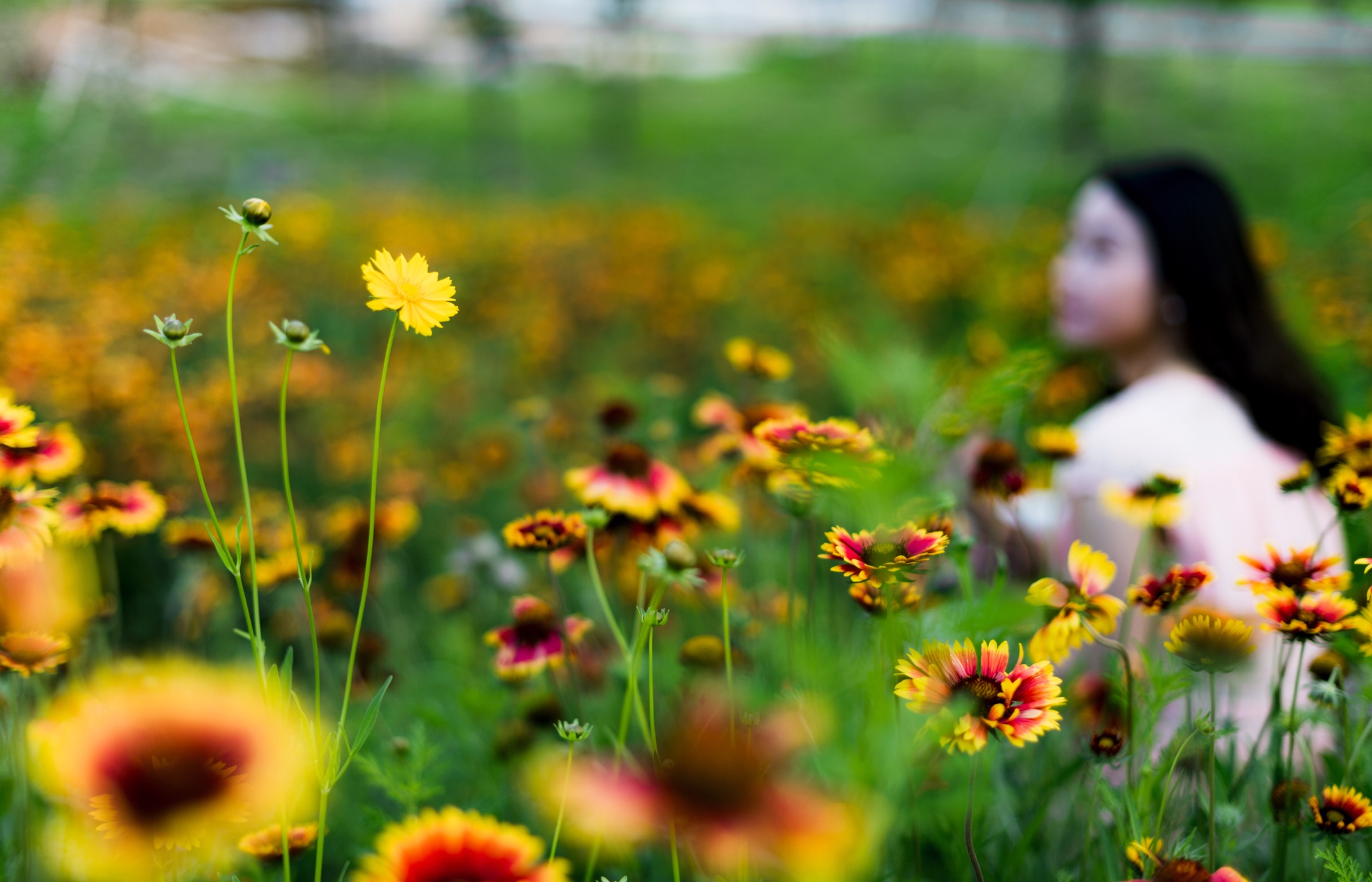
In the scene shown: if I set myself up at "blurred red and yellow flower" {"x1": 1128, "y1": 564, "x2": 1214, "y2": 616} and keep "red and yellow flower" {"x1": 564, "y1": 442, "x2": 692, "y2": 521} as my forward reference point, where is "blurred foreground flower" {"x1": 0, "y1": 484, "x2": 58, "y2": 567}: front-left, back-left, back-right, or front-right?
front-left

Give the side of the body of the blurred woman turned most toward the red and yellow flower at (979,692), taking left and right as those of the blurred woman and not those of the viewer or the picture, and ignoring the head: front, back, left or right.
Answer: left

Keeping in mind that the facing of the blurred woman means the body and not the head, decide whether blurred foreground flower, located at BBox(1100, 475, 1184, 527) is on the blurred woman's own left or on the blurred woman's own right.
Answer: on the blurred woman's own left

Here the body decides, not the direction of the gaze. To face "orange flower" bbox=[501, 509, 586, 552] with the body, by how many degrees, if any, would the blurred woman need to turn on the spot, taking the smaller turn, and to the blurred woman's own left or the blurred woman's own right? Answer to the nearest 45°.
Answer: approximately 90° to the blurred woman's own left

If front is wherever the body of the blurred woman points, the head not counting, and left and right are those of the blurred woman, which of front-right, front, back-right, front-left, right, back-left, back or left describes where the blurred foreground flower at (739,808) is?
left

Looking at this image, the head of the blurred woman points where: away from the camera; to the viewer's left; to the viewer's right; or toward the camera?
to the viewer's left

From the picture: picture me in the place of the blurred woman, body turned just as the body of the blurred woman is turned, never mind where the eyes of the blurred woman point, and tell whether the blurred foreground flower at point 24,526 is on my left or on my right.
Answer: on my left

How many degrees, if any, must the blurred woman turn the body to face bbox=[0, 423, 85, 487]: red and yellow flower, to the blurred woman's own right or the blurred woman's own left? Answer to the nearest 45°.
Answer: approximately 45° to the blurred woman's own left

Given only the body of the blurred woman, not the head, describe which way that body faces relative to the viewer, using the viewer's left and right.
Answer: facing to the left of the viewer
